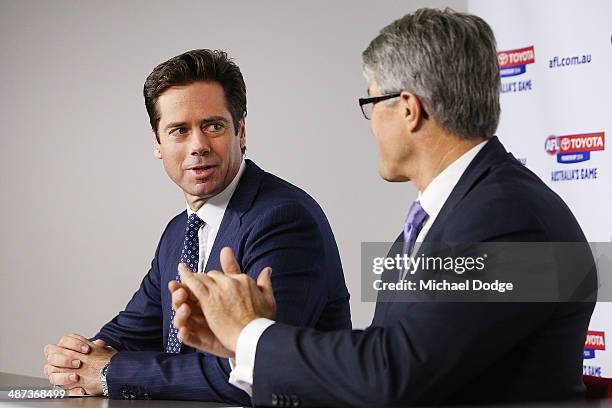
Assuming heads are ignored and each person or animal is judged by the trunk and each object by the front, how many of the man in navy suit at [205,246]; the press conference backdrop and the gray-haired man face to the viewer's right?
0

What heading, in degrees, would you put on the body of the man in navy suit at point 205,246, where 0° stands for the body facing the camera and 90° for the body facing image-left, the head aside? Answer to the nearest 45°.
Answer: approximately 45°

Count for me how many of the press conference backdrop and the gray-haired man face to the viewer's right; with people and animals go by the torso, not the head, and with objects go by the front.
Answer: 0

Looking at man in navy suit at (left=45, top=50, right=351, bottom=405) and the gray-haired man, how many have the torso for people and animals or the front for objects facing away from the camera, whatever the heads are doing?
0

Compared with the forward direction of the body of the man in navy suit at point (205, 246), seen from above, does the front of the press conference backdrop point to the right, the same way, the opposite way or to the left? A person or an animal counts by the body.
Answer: the same way

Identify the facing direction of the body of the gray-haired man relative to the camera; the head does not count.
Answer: to the viewer's left

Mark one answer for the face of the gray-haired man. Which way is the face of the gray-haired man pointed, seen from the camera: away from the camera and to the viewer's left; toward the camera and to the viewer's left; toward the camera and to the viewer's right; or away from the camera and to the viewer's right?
away from the camera and to the viewer's left

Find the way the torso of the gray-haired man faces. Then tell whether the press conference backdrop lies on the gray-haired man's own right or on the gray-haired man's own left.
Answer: on the gray-haired man's own right

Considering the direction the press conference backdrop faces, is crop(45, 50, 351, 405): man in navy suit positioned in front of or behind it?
in front

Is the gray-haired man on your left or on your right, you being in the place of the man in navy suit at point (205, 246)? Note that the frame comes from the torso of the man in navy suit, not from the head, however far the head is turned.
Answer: on your left

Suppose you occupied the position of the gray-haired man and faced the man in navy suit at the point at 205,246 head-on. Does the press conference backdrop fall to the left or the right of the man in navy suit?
right

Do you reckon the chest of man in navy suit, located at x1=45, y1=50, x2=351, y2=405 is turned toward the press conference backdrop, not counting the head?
no

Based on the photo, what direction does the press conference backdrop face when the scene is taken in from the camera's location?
facing the viewer and to the left of the viewer
